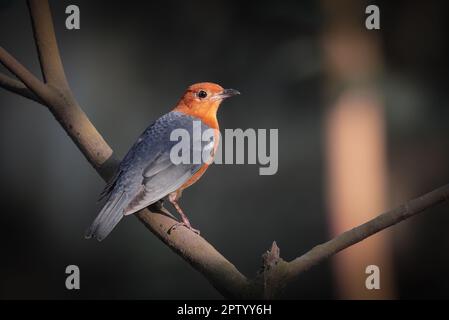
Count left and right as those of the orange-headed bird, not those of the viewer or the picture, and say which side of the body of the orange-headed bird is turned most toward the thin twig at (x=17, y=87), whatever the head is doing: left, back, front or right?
back

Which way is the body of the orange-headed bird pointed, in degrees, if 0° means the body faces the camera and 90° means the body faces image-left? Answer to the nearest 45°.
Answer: approximately 270°

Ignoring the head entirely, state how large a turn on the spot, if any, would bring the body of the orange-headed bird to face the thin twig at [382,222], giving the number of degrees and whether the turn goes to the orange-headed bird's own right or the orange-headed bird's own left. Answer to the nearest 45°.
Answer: approximately 45° to the orange-headed bird's own right
